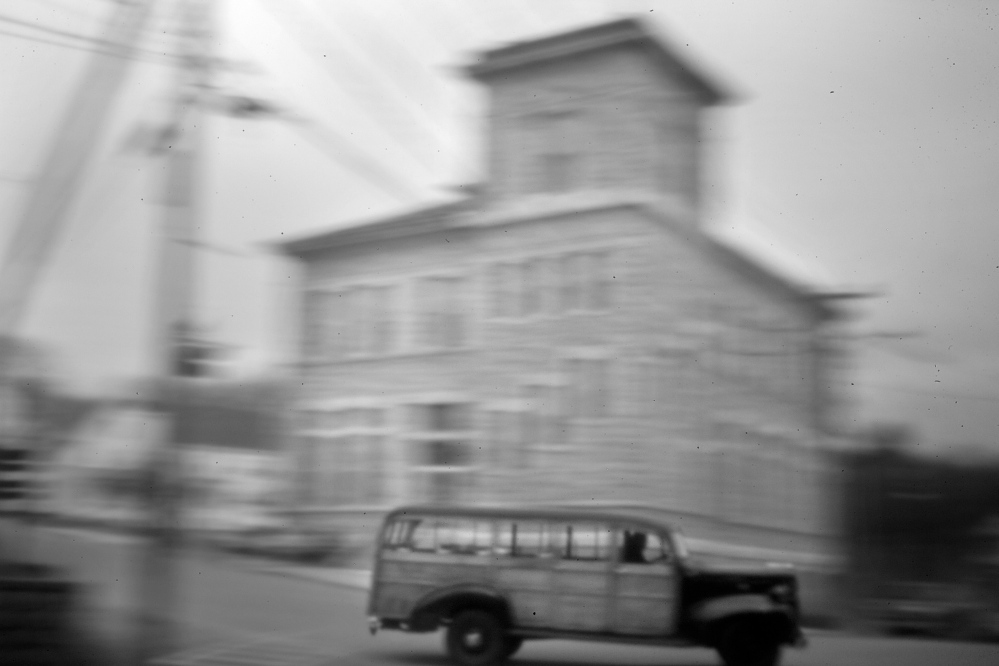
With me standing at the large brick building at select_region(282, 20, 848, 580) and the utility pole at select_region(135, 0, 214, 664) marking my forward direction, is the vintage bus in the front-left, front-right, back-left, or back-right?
front-left

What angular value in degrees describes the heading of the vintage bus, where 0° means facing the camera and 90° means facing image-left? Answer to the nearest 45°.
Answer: approximately 270°

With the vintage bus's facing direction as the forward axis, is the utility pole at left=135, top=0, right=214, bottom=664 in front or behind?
behind

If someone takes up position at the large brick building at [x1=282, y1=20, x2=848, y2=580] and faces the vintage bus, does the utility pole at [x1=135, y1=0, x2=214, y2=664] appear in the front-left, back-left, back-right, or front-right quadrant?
front-right
